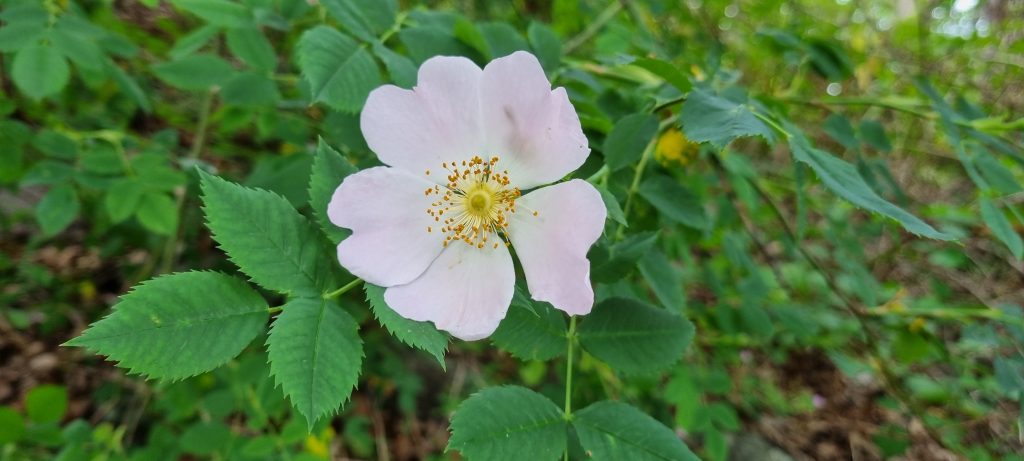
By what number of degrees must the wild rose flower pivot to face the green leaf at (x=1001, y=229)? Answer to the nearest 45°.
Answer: approximately 90° to its left

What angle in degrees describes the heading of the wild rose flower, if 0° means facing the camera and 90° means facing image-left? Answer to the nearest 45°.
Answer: approximately 0°

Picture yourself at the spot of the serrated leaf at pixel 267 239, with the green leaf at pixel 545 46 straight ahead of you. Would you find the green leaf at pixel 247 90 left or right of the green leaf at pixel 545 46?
left

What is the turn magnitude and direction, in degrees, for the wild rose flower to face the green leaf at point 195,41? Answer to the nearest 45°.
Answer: approximately 135° to its right

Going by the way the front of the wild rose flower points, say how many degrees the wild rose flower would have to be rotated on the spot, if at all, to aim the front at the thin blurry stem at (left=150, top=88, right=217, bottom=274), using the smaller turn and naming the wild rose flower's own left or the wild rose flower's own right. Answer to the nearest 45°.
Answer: approximately 135° to the wild rose flower's own right

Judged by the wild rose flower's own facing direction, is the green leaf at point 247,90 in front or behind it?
behind
